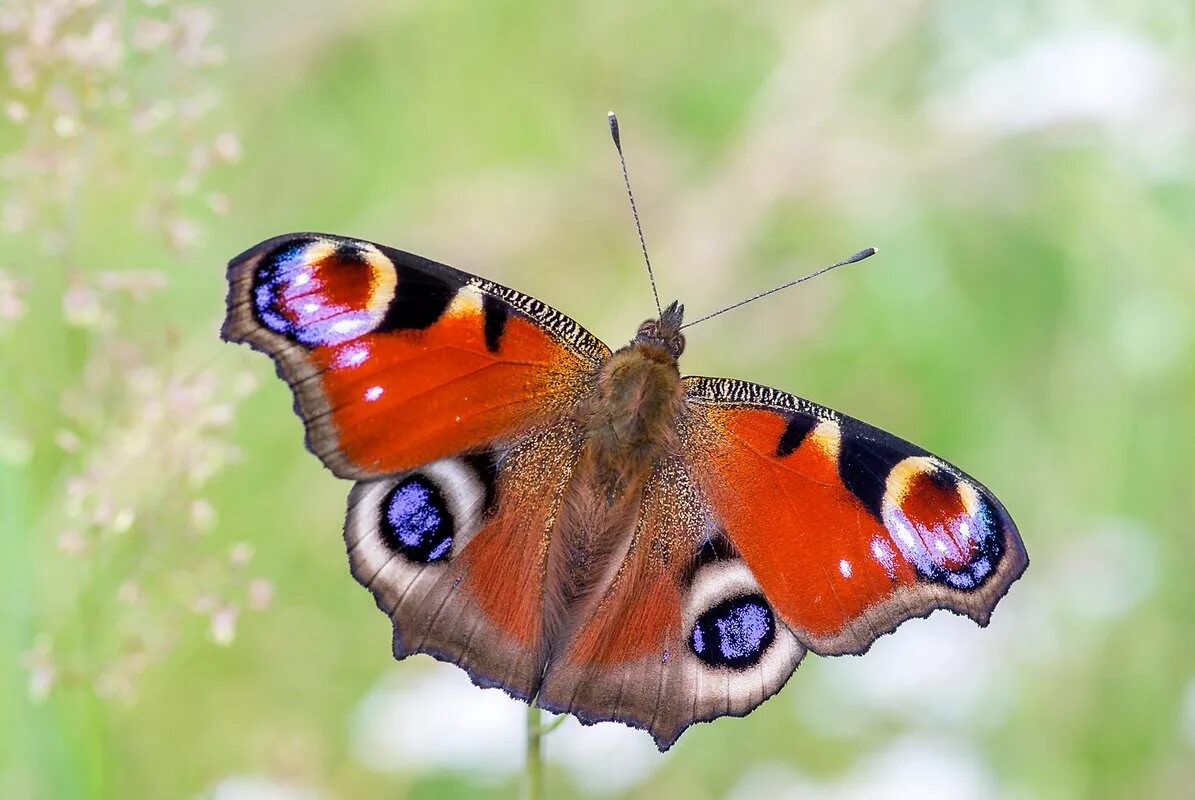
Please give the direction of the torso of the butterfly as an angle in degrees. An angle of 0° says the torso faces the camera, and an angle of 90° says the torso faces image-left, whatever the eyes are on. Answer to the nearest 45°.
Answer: approximately 180°
